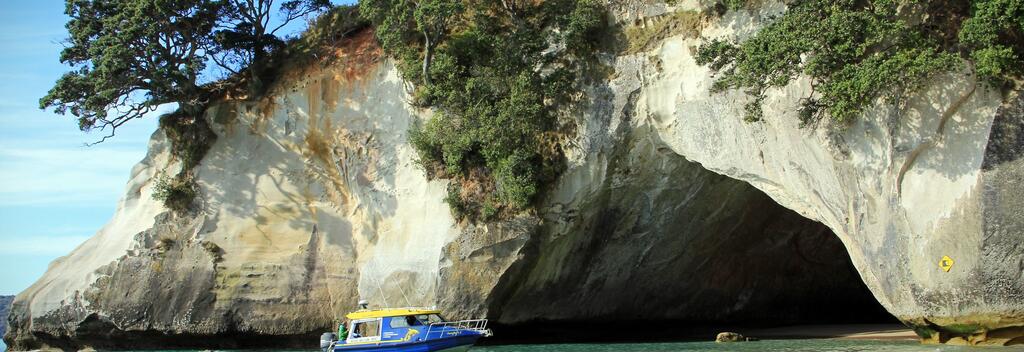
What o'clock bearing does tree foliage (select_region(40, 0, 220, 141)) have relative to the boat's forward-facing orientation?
The tree foliage is roughly at 7 o'clock from the boat.

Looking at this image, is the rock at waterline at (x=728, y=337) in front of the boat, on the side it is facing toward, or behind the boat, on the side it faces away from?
in front

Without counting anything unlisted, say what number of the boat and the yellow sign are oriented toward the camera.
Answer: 1

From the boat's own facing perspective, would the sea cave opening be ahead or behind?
ahead

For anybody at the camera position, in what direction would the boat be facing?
facing to the right of the viewer

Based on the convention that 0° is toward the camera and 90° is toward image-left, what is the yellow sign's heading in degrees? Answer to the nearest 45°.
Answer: approximately 0°
